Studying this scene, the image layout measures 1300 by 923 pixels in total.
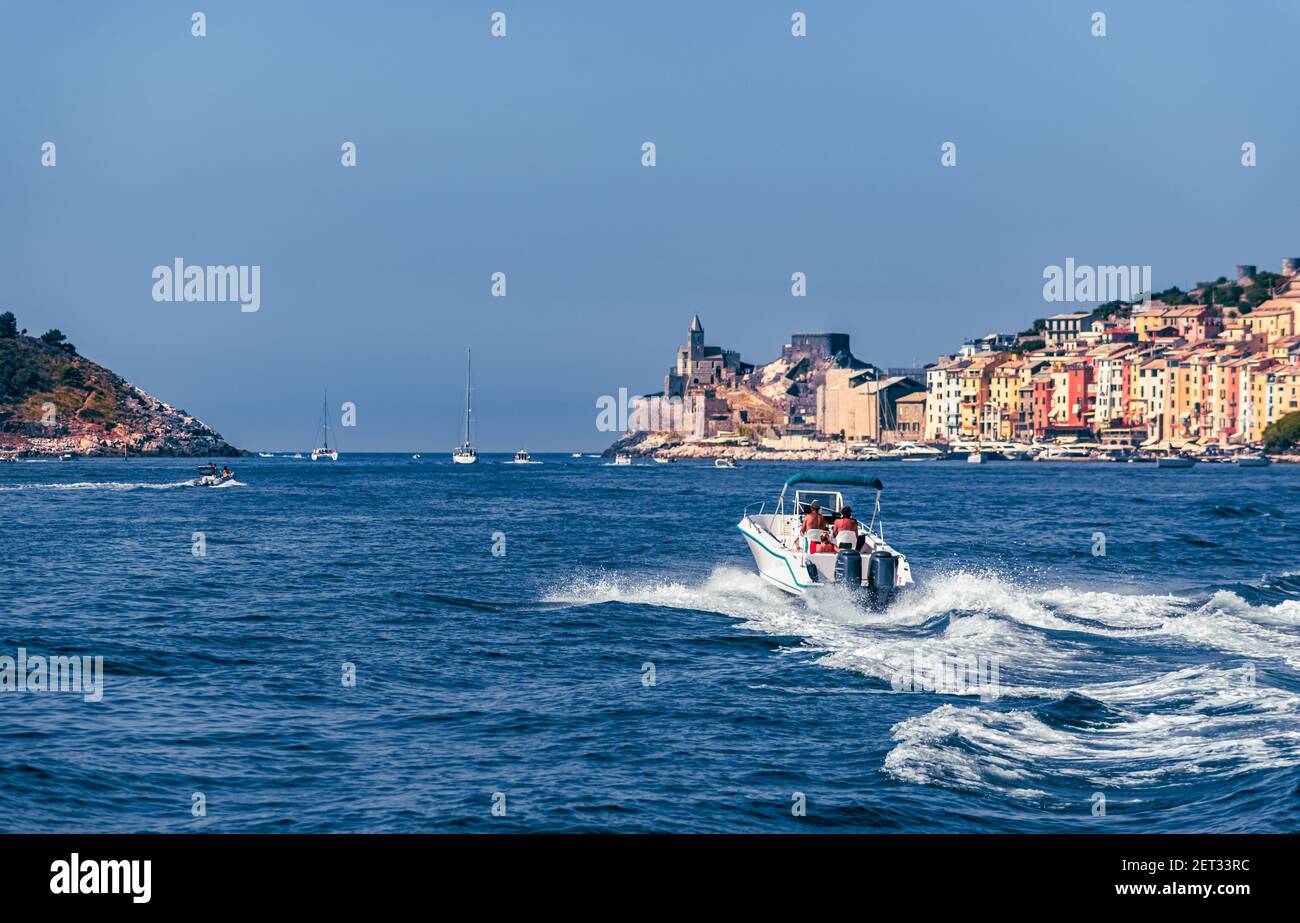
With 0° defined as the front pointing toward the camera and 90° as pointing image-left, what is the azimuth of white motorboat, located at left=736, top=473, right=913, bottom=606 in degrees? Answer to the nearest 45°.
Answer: approximately 135°
